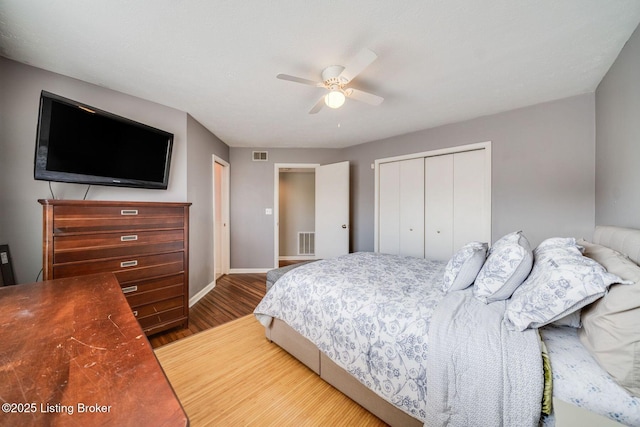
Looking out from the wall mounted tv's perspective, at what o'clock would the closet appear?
The closet is roughly at 11 o'clock from the wall mounted tv.

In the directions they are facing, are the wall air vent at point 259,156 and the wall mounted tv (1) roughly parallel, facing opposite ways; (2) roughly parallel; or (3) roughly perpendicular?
roughly perpendicular

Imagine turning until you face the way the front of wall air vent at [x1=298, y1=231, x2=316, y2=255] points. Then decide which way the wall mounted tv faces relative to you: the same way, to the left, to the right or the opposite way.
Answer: to the left

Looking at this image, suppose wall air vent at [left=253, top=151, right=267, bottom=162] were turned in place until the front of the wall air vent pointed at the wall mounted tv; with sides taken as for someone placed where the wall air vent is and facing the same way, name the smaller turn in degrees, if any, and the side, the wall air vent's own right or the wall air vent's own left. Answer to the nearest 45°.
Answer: approximately 45° to the wall air vent's own right

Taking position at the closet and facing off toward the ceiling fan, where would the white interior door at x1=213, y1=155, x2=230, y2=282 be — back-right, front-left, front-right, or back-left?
front-right

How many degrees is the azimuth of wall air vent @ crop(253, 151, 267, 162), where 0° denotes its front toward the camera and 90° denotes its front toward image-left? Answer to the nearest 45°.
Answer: approximately 0°

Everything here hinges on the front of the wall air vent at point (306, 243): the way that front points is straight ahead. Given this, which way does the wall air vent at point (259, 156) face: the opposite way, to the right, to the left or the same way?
the same way

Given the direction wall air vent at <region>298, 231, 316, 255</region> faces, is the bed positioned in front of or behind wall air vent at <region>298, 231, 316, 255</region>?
in front

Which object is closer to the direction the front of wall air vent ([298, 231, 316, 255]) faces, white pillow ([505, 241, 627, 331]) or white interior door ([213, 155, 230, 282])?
the white pillow

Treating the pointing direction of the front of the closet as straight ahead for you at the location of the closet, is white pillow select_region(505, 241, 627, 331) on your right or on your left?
on your left

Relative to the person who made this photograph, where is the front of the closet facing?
facing the viewer and to the left of the viewer

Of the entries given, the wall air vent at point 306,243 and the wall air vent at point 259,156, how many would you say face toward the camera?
2

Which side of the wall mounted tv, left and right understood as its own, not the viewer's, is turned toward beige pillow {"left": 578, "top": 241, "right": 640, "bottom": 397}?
front

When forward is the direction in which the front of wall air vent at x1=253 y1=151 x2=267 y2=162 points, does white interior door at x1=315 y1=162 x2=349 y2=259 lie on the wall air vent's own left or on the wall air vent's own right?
on the wall air vent's own left

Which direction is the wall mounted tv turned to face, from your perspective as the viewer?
facing the viewer and to the right of the viewer

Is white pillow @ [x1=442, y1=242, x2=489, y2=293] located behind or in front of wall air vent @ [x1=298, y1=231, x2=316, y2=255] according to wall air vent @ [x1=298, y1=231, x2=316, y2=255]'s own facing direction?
in front

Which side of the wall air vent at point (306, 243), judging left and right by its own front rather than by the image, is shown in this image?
front

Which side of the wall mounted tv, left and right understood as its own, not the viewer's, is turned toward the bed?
front
